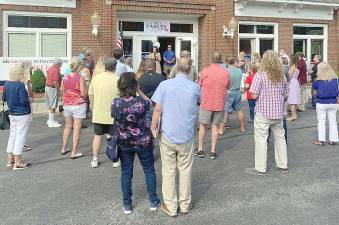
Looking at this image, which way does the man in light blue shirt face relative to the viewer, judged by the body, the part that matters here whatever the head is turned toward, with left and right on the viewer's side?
facing away from the viewer

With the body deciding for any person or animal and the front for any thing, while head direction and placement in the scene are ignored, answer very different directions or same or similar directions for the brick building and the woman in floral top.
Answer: very different directions

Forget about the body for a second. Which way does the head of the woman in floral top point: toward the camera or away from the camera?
away from the camera

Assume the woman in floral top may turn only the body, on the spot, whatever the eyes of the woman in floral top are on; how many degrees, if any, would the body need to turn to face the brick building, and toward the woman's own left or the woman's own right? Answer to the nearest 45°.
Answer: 0° — they already face it

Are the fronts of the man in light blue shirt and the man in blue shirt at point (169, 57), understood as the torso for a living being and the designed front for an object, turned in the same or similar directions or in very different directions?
very different directions

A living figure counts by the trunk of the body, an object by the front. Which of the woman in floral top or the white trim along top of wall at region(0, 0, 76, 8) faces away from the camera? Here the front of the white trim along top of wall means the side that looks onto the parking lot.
the woman in floral top

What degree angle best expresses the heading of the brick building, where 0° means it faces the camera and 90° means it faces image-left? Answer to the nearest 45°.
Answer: approximately 0°
